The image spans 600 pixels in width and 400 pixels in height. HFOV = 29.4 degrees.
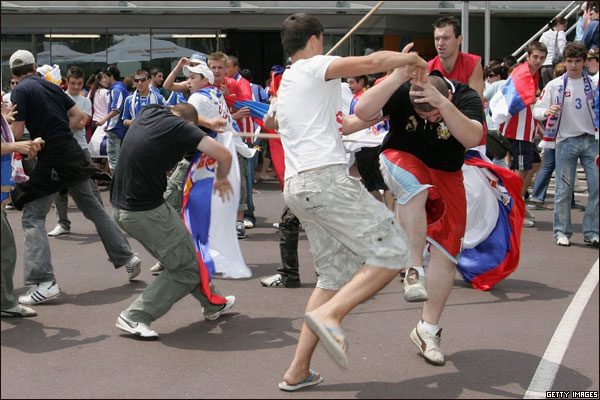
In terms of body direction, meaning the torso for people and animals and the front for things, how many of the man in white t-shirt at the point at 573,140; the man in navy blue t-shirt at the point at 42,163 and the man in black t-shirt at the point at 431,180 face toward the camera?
2

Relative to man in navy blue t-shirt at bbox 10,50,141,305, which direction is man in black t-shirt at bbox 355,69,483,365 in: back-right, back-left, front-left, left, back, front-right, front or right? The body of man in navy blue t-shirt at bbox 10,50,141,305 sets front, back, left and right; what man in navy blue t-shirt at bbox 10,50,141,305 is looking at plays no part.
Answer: back

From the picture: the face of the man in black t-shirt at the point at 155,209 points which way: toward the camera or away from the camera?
away from the camera

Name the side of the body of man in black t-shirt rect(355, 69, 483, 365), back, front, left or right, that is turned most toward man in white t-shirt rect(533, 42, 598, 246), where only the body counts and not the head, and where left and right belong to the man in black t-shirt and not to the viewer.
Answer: back

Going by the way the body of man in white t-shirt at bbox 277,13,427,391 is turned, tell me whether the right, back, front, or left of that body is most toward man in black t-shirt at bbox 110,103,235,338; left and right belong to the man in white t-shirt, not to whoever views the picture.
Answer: left

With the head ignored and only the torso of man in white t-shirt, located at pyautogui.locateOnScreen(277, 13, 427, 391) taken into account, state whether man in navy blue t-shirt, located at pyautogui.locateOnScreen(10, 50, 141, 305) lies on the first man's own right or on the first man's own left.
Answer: on the first man's own left

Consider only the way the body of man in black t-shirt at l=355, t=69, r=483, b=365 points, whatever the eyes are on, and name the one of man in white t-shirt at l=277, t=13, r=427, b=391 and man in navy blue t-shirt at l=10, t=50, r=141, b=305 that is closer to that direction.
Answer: the man in white t-shirt

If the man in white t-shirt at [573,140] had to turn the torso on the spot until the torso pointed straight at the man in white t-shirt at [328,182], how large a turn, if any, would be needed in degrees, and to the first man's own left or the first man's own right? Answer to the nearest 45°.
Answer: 0° — they already face them

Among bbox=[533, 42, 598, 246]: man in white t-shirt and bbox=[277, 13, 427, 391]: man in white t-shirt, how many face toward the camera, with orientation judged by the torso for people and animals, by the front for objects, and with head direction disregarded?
1

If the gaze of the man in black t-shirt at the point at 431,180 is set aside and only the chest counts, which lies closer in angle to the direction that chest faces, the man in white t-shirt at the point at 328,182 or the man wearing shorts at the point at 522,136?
the man in white t-shirt

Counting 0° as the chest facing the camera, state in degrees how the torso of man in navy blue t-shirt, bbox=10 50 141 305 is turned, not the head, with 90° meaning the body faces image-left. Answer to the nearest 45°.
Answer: approximately 135°

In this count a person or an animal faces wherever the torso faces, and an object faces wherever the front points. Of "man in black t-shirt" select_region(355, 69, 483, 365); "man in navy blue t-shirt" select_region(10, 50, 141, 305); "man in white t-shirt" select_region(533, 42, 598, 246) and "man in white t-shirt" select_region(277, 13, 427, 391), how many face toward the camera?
2

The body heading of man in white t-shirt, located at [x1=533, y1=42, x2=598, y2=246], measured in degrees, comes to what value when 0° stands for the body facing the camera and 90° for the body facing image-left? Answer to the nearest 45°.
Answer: approximately 0°
